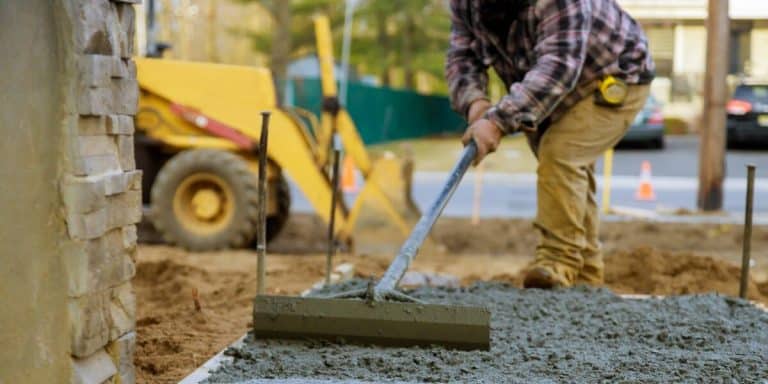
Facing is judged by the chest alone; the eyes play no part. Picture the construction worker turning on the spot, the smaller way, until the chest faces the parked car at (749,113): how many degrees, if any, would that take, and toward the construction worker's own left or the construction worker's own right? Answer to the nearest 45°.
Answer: approximately 135° to the construction worker's own right

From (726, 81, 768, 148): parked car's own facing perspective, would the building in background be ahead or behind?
ahead

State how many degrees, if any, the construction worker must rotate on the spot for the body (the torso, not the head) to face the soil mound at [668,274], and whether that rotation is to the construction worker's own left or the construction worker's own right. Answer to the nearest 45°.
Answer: approximately 180°

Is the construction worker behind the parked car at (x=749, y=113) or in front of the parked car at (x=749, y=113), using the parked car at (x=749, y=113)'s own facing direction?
behind

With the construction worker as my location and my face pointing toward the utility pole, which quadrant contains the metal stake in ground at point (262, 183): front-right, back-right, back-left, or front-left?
back-left

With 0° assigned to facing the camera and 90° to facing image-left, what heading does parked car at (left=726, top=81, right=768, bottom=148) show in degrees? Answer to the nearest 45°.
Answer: approximately 180°

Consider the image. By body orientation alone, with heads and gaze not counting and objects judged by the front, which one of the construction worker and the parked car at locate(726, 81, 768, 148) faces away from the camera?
the parked car

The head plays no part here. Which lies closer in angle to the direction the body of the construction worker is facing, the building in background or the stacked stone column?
the stacked stone column

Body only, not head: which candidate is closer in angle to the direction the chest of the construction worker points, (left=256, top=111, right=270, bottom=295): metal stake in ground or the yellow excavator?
the metal stake in ground

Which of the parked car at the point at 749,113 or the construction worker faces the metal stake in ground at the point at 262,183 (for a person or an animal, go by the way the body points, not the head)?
the construction worker

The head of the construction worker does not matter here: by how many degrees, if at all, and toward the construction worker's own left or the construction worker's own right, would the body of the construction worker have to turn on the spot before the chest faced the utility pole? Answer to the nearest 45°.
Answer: approximately 135° to the construction worker's own right

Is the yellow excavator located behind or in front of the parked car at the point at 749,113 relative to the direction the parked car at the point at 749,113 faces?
behind

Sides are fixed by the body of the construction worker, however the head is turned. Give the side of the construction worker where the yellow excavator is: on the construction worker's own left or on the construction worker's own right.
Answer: on the construction worker's own right

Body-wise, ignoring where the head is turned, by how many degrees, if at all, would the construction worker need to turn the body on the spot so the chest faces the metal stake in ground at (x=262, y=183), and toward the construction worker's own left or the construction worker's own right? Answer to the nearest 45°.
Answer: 0° — they already face it

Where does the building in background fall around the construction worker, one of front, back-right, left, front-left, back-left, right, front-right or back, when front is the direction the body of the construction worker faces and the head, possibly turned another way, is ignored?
back-right
